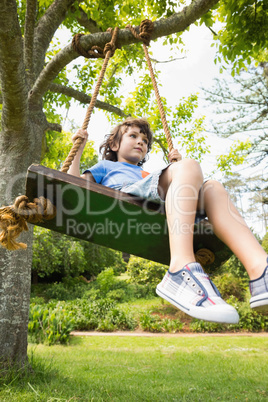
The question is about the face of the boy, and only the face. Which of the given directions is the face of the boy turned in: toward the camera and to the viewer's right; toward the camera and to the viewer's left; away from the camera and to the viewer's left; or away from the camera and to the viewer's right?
toward the camera and to the viewer's right

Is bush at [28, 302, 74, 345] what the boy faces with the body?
no

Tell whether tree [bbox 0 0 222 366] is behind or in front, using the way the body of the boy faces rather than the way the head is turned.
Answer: behind

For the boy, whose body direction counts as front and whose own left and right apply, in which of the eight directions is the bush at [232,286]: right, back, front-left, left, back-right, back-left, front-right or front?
back-left

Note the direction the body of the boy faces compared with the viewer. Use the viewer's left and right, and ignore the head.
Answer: facing the viewer and to the right of the viewer

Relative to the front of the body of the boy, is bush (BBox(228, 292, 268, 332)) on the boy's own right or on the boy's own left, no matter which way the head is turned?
on the boy's own left

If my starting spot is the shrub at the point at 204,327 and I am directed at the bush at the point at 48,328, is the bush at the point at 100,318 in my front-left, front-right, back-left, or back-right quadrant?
front-right

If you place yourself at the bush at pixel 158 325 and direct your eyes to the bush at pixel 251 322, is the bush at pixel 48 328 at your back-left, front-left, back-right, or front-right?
back-right

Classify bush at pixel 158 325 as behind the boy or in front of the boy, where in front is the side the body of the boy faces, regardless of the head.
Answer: behind

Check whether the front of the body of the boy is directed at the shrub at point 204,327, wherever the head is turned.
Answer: no

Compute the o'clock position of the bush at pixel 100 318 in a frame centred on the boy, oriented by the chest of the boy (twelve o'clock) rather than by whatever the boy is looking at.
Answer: The bush is roughly at 7 o'clock from the boy.
